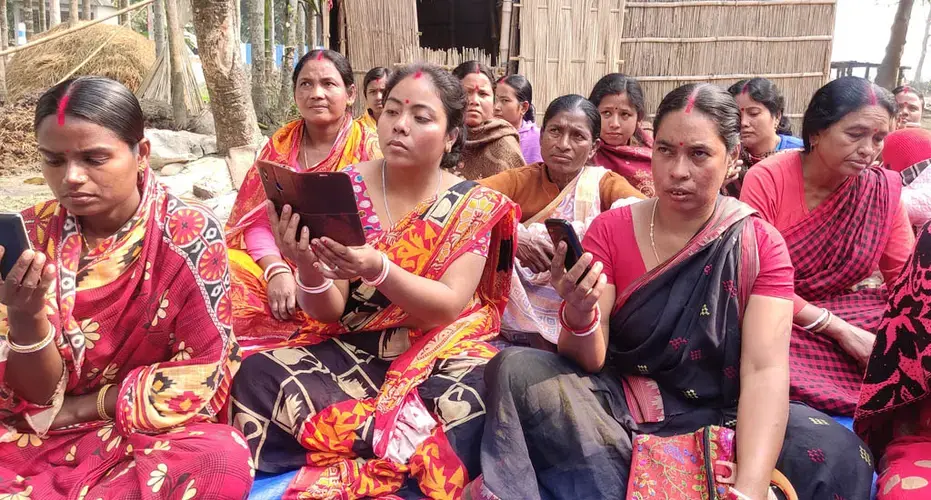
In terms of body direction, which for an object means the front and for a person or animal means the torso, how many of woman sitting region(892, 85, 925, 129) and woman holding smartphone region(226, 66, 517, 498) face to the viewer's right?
0

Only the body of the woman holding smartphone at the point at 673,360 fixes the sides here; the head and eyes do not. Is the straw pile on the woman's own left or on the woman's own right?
on the woman's own right

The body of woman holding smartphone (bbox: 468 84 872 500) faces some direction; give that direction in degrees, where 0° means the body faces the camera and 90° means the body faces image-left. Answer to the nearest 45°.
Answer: approximately 45°

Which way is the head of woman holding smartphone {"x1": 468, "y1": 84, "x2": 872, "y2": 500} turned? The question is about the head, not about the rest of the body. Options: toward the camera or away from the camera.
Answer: toward the camera

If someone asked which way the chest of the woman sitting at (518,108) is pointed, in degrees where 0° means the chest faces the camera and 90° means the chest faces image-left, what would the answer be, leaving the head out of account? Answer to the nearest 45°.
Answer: approximately 45°

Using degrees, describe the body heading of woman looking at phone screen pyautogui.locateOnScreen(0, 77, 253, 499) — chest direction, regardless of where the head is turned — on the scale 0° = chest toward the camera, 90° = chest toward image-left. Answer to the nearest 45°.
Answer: approximately 45°

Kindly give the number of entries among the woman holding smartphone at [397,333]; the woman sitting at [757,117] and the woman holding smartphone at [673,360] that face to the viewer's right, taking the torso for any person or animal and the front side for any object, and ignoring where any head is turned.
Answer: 0

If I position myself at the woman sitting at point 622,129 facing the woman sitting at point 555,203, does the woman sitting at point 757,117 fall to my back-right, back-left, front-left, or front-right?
back-left

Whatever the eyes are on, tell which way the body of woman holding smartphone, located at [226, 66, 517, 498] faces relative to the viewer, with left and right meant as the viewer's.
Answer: facing the viewer and to the left of the viewer

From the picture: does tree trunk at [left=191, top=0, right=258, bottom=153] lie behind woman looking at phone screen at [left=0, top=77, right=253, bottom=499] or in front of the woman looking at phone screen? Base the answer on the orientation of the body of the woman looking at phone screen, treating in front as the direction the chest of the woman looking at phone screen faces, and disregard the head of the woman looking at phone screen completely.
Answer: behind

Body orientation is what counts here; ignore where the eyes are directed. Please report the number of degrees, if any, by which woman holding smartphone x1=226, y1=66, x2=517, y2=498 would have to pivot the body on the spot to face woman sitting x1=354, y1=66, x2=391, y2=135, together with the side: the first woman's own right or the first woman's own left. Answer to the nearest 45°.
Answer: approximately 135° to the first woman's own right

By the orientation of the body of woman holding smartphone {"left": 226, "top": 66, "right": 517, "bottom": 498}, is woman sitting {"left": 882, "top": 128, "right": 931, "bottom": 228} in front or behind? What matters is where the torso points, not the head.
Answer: behind

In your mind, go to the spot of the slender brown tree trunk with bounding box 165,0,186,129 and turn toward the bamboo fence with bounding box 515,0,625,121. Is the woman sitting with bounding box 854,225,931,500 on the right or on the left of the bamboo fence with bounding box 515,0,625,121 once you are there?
right

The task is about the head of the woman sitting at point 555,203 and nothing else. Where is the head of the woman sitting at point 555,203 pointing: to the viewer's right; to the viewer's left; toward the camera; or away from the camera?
toward the camera

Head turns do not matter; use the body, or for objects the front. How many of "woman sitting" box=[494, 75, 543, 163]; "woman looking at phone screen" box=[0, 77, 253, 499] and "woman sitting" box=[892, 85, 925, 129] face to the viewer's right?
0
